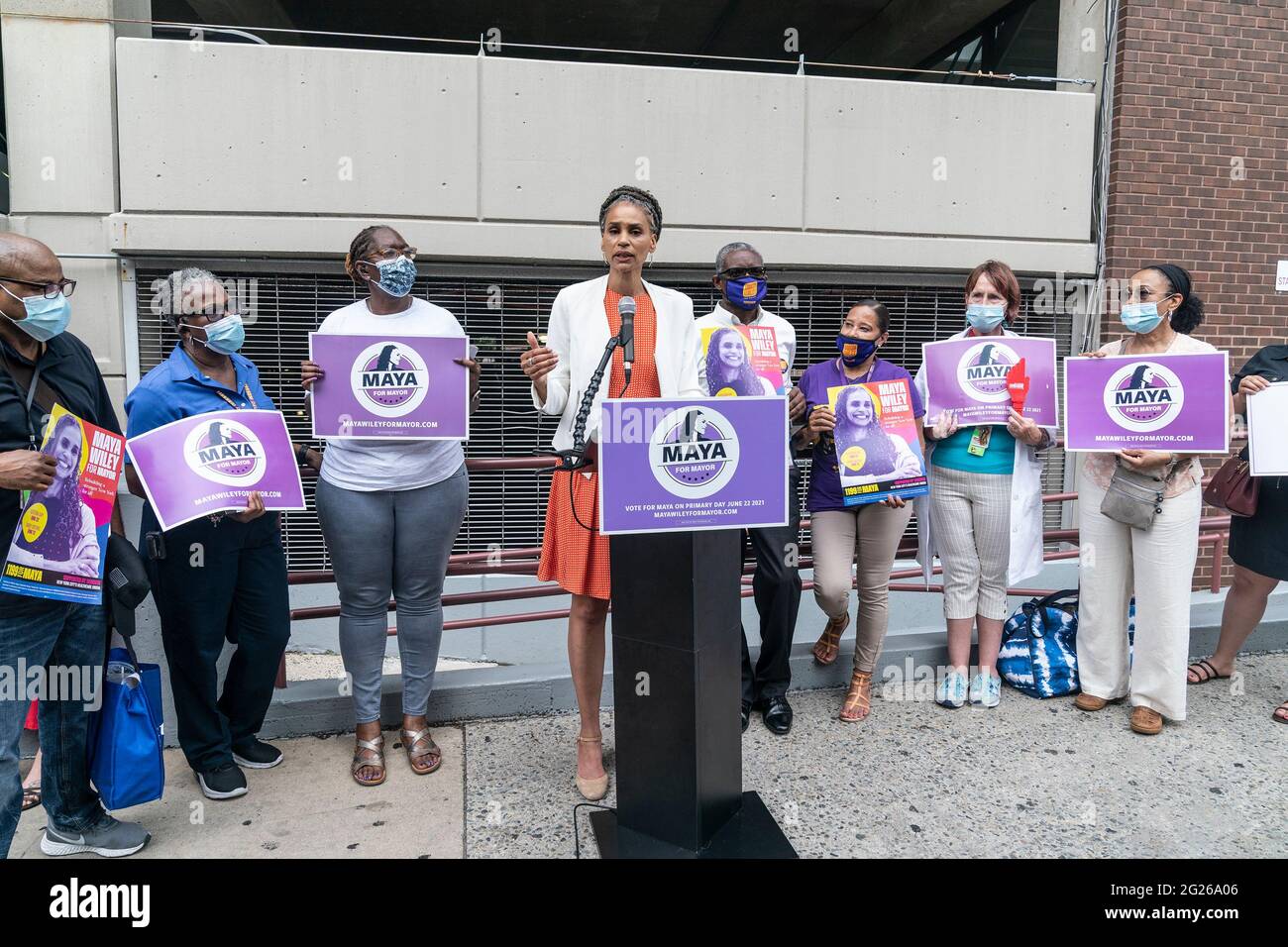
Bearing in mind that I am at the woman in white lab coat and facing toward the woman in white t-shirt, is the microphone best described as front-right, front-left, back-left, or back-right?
front-left

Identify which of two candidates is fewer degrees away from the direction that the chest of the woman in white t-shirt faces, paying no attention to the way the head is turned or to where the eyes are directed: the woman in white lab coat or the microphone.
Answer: the microphone

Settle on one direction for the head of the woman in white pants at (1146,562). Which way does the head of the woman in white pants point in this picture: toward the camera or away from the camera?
toward the camera

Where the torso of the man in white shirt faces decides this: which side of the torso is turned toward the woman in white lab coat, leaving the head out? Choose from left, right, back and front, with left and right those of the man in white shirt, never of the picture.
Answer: left

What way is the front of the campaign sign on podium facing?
toward the camera

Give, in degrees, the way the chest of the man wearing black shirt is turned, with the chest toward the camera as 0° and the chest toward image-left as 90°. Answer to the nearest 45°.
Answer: approximately 315°

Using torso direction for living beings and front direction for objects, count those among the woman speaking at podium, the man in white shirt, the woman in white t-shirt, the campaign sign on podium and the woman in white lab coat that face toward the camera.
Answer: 5

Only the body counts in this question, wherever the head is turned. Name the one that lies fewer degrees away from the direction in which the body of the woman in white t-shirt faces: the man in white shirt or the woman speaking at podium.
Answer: the woman speaking at podium

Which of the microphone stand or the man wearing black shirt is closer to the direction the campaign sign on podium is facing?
the man wearing black shirt

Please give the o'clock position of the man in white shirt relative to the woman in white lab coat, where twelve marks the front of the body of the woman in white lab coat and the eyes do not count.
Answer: The man in white shirt is roughly at 2 o'clock from the woman in white lab coat.

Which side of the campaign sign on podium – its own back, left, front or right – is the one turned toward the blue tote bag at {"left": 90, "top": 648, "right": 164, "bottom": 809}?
right

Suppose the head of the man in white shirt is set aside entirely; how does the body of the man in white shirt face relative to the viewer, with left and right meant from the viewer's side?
facing the viewer

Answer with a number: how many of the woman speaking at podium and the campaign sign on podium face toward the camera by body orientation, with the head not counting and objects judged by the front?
2

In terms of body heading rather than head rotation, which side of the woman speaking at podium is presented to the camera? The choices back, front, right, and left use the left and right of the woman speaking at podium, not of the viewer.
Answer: front
